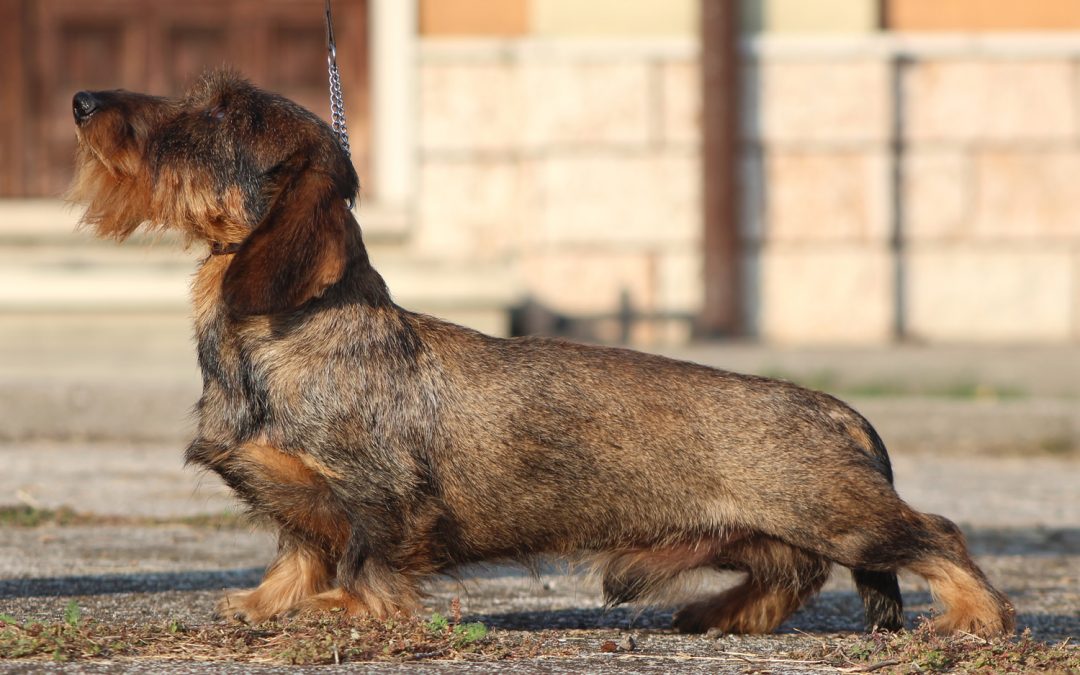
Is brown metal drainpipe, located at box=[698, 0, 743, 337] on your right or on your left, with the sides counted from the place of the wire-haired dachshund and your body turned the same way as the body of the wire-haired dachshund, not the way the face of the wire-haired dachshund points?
on your right

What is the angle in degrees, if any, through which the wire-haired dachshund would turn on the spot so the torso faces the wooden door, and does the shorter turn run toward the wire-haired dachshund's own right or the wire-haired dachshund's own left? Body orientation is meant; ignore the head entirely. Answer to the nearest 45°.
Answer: approximately 90° to the wire-haired dachshund's own right

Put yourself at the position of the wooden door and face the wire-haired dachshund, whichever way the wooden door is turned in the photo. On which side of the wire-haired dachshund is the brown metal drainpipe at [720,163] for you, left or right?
left

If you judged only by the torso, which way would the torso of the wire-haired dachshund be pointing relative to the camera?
to the viewer's left

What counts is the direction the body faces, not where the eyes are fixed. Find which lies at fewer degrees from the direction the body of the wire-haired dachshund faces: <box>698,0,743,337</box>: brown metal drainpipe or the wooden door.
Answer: the wooden door
